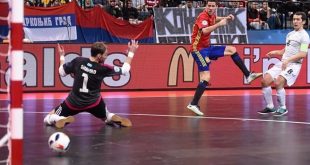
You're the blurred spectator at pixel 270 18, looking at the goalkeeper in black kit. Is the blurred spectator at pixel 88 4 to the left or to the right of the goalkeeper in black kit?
right

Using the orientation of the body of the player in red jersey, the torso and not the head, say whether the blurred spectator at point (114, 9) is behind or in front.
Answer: behind

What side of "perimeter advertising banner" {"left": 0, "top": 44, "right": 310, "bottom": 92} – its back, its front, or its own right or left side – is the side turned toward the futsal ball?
front

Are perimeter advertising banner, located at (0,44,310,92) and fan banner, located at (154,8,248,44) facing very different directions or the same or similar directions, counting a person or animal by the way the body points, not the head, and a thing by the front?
same or similar directions

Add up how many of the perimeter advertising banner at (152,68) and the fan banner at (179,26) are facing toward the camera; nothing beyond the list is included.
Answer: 2

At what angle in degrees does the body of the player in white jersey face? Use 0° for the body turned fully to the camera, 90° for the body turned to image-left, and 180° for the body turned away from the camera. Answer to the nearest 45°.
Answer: approximately 45°

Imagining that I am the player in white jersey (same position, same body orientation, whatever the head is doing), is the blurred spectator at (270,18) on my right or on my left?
on my right

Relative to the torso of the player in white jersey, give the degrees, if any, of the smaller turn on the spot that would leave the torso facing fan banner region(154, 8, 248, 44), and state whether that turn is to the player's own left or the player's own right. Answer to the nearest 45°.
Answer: approximately 90° to the player's own right

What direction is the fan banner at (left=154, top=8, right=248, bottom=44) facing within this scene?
toward the camera

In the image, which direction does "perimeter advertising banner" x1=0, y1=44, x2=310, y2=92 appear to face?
toward the camera
